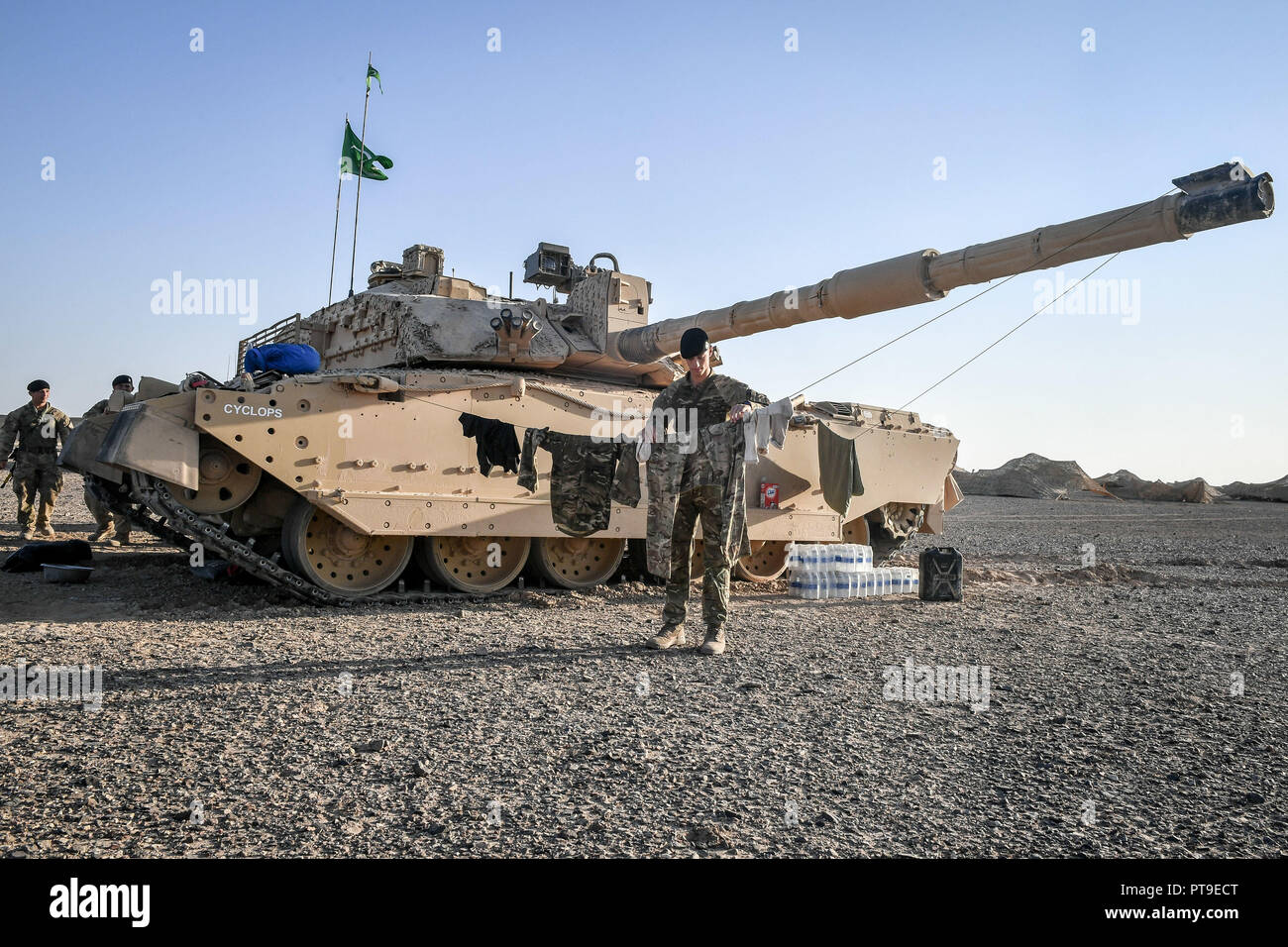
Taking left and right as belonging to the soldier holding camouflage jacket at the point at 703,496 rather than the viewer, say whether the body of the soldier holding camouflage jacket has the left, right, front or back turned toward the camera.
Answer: front

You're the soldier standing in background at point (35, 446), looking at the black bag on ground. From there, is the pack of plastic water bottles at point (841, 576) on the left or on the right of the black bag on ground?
left

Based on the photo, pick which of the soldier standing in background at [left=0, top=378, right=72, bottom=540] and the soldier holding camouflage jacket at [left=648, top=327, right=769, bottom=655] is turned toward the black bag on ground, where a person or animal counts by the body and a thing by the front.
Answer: the soldier standing in background at [left=0, top=378, right=72, bottom=540]

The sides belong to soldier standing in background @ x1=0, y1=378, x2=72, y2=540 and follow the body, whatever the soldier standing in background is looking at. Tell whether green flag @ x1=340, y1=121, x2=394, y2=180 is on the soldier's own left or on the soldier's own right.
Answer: on the soldier's own left

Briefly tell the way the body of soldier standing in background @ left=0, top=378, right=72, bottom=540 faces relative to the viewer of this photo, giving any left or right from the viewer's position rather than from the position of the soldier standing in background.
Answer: facing the viewer

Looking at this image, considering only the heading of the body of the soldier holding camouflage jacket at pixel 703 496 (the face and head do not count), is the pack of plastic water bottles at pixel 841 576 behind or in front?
behind

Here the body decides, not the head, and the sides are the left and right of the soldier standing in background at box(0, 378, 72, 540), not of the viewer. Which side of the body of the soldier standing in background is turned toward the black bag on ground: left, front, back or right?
front

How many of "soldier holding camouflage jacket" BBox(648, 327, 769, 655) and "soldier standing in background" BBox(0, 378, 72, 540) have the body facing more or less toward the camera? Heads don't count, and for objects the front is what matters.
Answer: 2
